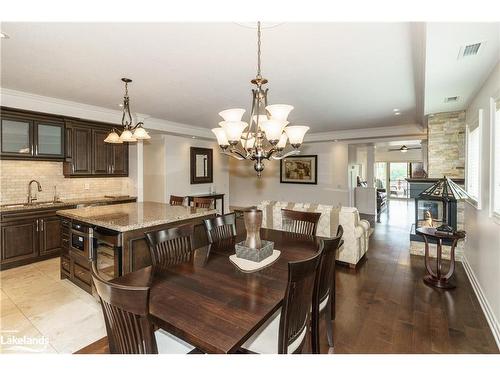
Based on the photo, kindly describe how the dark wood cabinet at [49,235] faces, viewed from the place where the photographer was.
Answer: facing the viewer and to the right of the viewer

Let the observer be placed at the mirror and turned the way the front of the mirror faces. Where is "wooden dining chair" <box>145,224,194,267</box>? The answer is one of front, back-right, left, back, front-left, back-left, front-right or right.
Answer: front

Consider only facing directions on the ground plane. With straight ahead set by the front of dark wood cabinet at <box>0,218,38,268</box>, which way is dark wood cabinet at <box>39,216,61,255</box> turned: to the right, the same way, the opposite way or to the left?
the same way

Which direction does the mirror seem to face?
toward the camera

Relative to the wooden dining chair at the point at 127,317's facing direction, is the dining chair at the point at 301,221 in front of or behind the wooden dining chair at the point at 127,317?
in front

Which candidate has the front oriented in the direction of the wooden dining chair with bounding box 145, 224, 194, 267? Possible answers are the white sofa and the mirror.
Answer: the mirror

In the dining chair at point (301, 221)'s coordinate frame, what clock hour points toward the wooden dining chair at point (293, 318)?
The wooden dining chair is roughly at 12 o'clock from the dining chair.

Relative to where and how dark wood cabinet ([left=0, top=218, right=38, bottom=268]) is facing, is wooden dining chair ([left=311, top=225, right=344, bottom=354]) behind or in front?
in front

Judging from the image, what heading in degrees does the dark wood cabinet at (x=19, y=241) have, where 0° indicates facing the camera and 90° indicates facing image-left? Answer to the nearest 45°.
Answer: approximately 315°

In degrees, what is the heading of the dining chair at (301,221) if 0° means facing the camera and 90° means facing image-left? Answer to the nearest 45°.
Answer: approximately 0°
